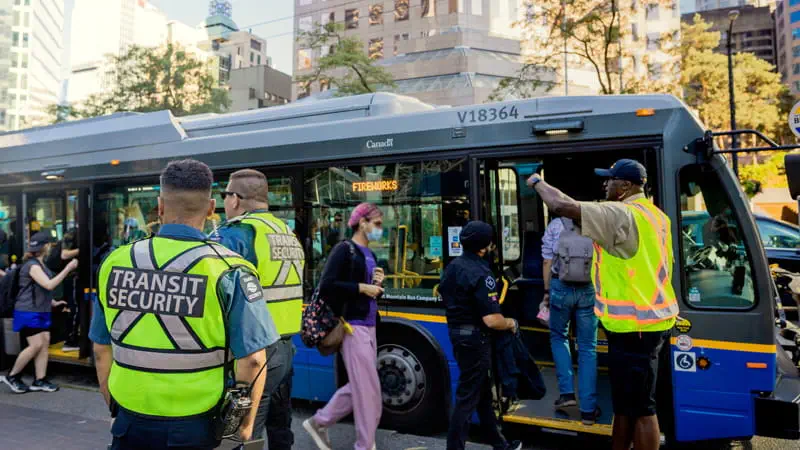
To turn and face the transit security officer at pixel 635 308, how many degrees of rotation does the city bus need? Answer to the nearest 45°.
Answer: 0° — it already faces them

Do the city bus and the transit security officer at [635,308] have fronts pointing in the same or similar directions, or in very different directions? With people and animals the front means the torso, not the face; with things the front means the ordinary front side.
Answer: very different directions

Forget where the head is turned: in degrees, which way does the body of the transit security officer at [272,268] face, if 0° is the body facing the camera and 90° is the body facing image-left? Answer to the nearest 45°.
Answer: approximately 135°

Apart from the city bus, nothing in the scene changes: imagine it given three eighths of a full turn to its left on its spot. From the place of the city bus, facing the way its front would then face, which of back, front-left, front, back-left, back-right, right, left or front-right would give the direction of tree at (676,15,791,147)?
front-right

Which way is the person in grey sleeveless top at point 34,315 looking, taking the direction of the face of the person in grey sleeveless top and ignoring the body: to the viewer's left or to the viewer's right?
to the viewer's right

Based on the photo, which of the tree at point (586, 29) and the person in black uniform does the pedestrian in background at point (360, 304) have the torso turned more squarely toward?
the person in black uniform

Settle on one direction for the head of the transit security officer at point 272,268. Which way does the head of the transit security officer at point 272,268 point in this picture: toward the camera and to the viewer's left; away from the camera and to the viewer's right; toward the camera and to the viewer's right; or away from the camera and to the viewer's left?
away from the camera and to the viewer's left

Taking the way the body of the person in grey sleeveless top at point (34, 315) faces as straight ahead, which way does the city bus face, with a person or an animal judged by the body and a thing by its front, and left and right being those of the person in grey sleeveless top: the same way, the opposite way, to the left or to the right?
to the right

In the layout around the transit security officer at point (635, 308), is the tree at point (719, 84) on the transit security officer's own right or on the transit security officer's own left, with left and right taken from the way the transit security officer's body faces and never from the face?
on the transit security officer's own right

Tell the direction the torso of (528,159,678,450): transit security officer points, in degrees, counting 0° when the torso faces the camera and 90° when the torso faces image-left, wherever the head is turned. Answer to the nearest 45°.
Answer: approximately 135°
